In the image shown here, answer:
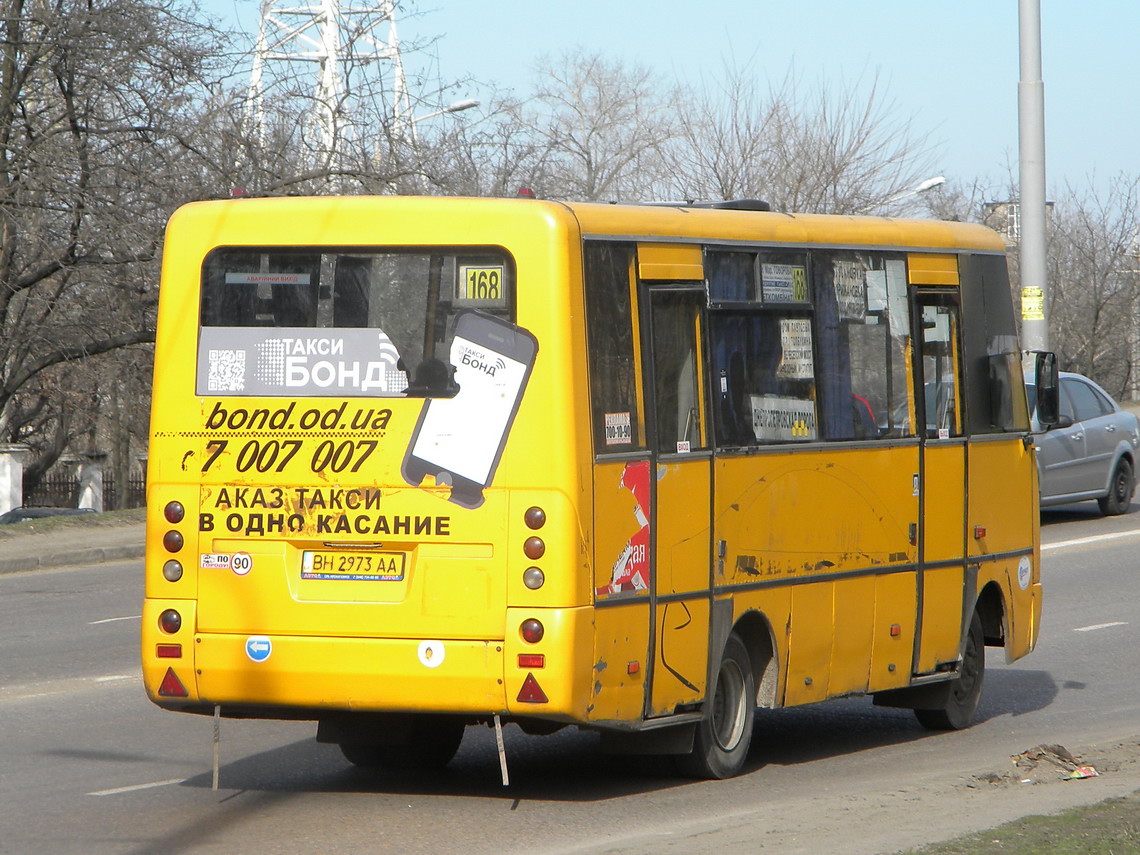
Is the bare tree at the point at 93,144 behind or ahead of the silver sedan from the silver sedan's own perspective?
ahead

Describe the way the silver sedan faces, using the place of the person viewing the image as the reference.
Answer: facing the viewer and to the left of the viewer

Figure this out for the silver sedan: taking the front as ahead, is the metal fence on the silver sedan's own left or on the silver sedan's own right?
on the silver sedan's own right
